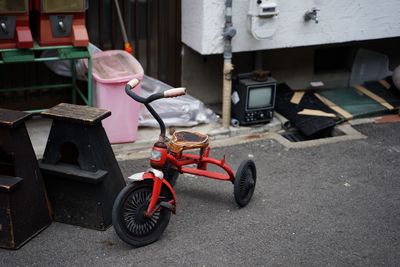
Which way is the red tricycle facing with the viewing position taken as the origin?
facing the viewer and to the left of the viewer

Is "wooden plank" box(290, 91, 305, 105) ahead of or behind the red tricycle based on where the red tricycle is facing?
behind

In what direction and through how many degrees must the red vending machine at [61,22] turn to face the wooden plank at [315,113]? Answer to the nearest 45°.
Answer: approximately 90° to its left

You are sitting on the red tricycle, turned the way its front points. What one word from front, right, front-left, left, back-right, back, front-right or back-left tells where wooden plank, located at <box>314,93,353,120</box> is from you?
back

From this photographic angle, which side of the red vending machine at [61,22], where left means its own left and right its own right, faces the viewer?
front

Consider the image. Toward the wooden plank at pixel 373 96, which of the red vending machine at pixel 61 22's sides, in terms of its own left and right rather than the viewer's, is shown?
left

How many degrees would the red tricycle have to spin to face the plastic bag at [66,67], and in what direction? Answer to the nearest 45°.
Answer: approximately 90° to its right

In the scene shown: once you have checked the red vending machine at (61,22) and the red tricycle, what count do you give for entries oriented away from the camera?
0

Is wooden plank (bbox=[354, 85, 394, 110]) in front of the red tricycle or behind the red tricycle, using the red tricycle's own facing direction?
behind

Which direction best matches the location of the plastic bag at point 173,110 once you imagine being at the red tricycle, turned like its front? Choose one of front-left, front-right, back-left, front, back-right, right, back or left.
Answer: back-right

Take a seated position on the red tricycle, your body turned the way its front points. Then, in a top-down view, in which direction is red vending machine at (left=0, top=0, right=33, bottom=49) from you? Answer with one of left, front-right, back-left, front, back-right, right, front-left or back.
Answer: right

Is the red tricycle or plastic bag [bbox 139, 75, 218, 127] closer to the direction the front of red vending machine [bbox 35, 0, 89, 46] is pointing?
the red tricycle

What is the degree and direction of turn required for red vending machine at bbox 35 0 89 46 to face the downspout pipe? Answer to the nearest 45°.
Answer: approximately 90° to its left

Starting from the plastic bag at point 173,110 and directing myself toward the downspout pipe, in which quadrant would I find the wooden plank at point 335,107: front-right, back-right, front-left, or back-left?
front-left
